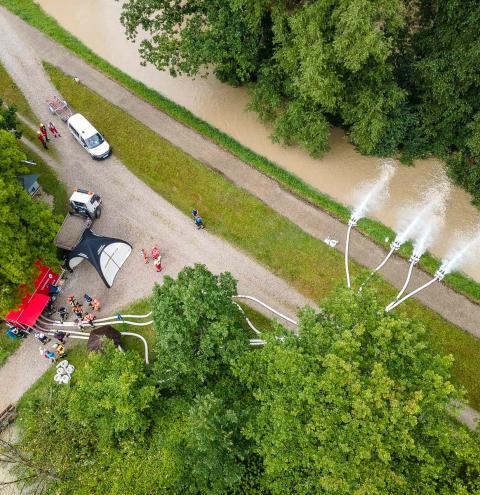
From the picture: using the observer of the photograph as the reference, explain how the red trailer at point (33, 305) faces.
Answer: facing away from the viewer and to the right of the viewer

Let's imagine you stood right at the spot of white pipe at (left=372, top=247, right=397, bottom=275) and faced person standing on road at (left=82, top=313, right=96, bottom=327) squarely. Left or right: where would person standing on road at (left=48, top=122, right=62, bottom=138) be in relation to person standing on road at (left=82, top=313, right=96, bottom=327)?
right

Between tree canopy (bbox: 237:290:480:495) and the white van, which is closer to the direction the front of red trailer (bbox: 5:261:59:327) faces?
the white van

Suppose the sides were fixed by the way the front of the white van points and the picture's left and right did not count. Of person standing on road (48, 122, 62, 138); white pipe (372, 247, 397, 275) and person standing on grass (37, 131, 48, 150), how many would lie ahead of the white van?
1

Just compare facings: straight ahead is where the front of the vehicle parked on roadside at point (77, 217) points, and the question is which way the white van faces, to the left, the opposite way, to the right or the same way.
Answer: to the right

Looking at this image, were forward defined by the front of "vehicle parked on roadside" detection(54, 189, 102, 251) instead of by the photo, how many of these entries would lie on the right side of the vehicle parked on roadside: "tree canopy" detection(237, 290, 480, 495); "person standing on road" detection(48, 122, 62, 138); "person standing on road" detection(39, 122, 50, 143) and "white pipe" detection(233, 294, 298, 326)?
2

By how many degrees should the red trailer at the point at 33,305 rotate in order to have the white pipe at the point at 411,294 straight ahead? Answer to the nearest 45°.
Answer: approximately 45° to its right

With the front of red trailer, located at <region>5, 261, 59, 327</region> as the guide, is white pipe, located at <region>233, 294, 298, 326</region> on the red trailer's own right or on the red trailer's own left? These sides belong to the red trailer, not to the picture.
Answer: on the red trailer's own right

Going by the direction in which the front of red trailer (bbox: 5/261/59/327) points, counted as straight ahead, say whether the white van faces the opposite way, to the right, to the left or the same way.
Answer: to the right

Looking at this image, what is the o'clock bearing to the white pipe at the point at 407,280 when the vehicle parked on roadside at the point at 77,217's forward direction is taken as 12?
The white pipe is roughly at 2 o'clock from the vehicle parked on roadside.

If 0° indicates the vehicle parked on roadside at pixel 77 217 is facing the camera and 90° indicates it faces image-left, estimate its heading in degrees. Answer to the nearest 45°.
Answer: approximately 225°

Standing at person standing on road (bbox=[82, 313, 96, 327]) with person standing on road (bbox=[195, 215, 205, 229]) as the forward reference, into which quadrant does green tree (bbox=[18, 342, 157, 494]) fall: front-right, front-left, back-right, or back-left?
back-right

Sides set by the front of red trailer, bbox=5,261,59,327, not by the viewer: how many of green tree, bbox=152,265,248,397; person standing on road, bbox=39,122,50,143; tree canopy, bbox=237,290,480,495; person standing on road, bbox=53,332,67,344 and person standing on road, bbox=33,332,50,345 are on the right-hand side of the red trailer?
4
